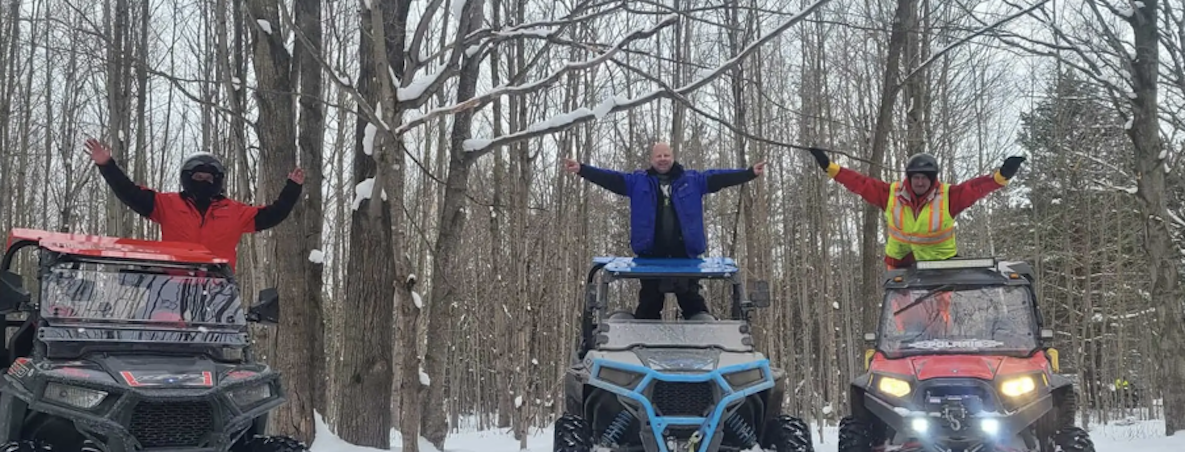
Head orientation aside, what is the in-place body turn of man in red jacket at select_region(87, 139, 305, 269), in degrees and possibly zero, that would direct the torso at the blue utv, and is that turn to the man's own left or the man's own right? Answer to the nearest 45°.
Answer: approximately 45° to the man's own left

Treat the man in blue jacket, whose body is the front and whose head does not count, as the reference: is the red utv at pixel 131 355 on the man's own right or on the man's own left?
on the man's own right

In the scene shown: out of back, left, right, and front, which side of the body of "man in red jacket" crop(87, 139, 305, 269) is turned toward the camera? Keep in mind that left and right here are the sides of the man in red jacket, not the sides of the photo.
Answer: front

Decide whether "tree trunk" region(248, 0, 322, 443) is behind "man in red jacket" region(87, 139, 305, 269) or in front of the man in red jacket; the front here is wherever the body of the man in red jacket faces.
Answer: behind

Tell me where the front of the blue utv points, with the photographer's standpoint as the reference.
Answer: facing the viewer

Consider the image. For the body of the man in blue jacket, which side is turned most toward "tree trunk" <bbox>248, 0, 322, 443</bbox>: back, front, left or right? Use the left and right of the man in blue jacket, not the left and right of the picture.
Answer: right

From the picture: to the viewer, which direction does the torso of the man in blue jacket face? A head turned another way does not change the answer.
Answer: toward the camera

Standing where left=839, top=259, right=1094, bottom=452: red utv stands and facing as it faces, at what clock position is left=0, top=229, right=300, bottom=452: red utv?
left=0, top=229, right=300, bottom=452: red utv is roughly at 2 o'clock from left=839, top=259, right=1094, bottom=452: red utv.

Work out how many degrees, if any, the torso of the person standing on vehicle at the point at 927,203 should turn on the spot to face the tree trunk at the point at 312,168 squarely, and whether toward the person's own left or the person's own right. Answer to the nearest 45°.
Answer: approximately 90° to the person's own right

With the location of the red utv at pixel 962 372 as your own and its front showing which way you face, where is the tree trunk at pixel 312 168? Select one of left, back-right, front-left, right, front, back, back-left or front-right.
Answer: right
